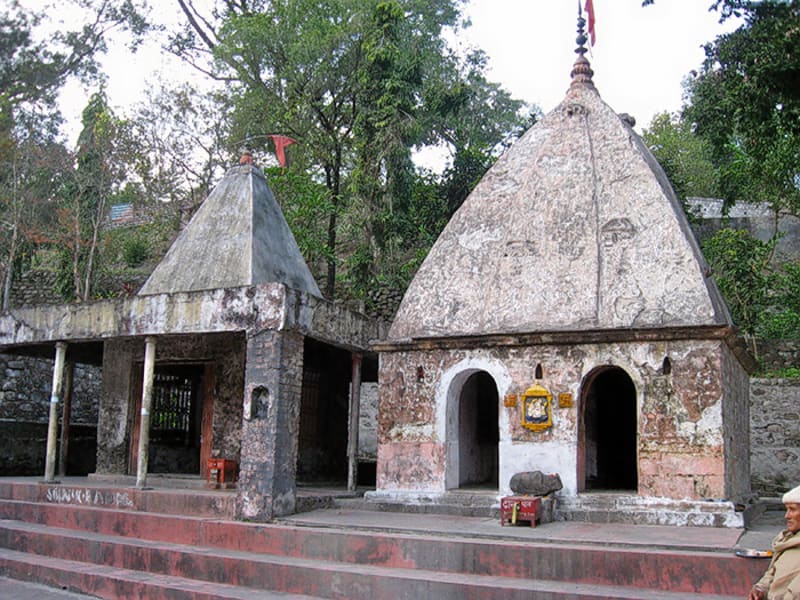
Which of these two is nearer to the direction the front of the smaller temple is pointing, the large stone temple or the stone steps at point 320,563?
the stone steps

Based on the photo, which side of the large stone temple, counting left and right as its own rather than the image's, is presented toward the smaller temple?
right

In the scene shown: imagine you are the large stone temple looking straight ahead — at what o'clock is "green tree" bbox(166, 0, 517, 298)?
The green tree is roughly at 5 o'clock from the large stone temple.

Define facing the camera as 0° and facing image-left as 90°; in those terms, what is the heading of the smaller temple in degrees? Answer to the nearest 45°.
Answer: approximately 45°

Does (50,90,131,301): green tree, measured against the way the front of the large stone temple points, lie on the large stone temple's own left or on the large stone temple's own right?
on the large stone temple's own right

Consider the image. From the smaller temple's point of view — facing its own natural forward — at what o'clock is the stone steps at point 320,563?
The stone steps is roughly at 10 o'clock from the smaller temple.

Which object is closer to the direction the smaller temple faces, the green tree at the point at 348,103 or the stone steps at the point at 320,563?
the stone steps

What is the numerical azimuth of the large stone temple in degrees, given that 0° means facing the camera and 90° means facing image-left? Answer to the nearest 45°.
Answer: approximately 0°

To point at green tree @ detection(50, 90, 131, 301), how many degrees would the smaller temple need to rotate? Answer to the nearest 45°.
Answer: approximately 135° to its right

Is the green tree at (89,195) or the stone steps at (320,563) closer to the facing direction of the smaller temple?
the stone steps
